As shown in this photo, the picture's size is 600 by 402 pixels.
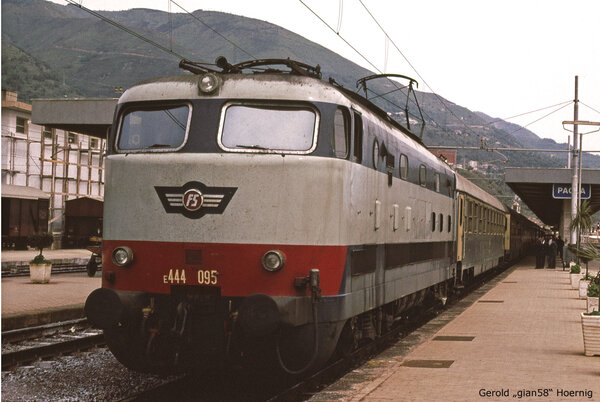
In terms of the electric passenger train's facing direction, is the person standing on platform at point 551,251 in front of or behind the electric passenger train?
behind

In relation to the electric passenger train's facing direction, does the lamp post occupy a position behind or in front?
behind

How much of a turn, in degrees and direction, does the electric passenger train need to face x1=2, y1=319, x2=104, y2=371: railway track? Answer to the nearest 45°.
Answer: approximately 90° to its right

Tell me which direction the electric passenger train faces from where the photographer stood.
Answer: facing the viewer and to the left of the viewer

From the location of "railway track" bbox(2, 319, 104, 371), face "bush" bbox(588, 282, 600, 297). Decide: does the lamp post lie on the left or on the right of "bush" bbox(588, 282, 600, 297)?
left

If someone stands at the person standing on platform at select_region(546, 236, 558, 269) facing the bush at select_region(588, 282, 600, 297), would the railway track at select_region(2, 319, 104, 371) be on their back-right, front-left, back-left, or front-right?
front-right
